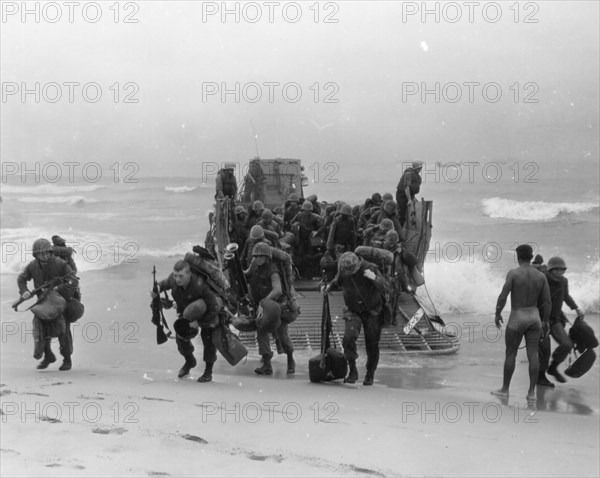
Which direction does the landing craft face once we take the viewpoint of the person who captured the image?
facing the viewer

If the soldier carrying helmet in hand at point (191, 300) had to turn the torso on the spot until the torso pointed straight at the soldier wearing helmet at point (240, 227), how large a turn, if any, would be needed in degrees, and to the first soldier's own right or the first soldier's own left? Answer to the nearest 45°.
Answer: approximately 135° to the first soldier's own right

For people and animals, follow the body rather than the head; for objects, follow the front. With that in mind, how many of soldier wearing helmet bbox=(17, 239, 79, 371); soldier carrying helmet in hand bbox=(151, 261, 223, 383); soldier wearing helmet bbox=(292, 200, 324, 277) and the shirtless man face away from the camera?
1

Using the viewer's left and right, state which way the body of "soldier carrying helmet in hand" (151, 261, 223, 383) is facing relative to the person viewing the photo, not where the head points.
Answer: facing the viewer and to the left of the viewer

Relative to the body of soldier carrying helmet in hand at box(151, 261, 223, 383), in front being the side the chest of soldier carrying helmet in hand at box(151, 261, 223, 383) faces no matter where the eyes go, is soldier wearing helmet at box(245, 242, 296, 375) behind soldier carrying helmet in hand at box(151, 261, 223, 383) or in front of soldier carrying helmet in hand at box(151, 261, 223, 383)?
behind

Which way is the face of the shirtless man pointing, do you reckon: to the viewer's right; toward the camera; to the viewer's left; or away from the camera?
away from the camera

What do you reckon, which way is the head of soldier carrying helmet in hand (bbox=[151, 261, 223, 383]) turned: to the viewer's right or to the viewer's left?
to the viewer's left

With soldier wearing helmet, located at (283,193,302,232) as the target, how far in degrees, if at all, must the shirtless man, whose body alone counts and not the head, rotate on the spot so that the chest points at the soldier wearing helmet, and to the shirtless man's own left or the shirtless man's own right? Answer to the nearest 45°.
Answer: approximately 45° to the shirtless man's own left

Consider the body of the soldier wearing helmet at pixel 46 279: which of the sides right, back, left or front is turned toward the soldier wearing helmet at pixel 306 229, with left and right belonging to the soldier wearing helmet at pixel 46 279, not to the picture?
back

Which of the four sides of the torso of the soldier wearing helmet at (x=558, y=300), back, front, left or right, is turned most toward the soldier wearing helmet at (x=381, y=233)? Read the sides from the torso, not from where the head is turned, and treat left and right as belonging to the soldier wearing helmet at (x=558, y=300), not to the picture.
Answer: back

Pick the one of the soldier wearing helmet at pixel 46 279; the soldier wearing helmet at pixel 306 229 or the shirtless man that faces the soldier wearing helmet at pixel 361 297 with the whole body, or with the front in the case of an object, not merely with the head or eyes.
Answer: the soldier wearing helmet at pixel 306 229

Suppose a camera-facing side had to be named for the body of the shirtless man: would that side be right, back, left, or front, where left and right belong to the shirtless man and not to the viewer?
back

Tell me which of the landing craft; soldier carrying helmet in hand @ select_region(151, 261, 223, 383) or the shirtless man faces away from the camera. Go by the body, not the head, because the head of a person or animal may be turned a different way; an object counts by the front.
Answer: the shirtless man

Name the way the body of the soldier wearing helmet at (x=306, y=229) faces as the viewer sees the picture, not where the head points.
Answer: toward the camera

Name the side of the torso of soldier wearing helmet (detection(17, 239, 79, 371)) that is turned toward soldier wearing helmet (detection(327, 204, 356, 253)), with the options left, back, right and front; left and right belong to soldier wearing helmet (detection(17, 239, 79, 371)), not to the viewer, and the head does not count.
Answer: back

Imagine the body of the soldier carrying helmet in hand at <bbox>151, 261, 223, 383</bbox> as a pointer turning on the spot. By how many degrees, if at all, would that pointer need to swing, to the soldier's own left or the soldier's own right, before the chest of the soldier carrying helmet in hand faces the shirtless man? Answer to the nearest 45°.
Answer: approximately 135° to the soldier's own left
